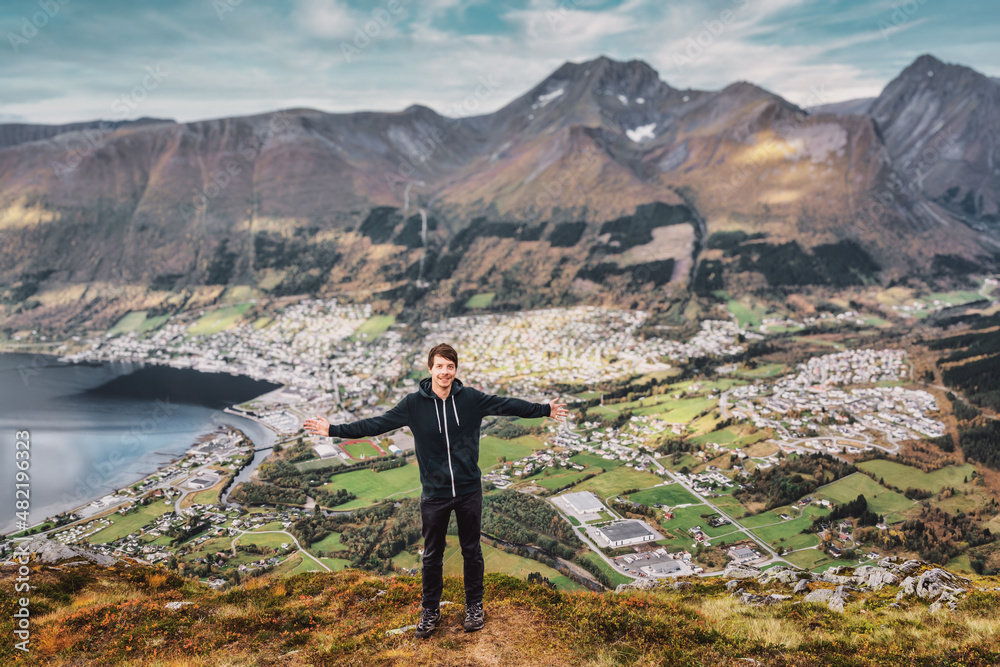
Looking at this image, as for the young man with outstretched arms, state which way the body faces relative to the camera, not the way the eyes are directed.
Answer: toward the camera

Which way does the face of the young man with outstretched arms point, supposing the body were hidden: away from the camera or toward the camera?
toward the camera

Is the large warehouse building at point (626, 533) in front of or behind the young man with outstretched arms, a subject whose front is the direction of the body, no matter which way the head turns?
behind
